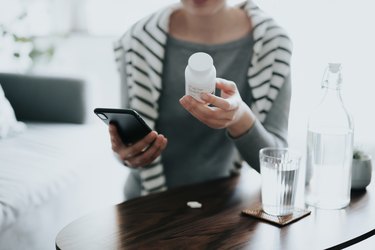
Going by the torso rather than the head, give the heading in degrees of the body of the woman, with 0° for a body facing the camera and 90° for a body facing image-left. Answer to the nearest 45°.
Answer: approximately 0°

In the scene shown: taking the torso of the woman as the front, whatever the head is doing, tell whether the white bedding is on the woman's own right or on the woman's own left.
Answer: on the woman's own right

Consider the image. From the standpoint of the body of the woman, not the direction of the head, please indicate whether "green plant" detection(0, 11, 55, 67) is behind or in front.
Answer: behind

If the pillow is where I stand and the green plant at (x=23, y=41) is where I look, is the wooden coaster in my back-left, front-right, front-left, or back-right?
back-right
